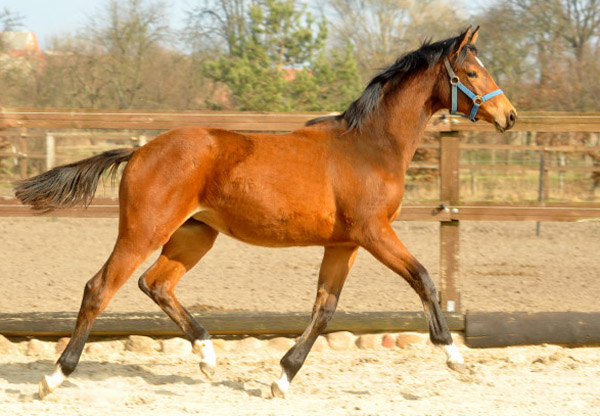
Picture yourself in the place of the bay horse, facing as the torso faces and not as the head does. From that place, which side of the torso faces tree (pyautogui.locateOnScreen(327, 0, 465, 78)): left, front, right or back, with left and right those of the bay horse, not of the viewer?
left

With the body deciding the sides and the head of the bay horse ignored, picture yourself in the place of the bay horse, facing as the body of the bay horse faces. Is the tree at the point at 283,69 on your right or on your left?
on your left

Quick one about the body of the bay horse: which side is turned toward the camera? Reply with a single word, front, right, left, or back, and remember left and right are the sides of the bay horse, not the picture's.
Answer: right

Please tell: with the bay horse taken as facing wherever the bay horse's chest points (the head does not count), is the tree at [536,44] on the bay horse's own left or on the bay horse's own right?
on the bay horse's own left
